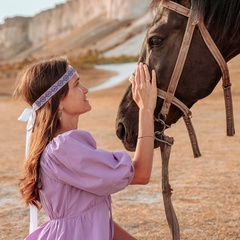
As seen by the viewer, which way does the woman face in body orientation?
to the viewer's right

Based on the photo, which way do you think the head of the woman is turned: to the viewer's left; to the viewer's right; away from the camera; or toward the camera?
to the viewer's right

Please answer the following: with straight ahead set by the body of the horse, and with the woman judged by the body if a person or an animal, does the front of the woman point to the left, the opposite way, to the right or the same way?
the opposite way

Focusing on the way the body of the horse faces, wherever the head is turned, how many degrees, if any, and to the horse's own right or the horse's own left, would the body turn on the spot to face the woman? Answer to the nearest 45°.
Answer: approximately 45° to the horse's own left

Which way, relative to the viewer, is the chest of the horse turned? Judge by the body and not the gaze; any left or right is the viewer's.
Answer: facing to the left of the viewer

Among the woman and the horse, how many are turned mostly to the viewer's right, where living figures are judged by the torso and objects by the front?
1
